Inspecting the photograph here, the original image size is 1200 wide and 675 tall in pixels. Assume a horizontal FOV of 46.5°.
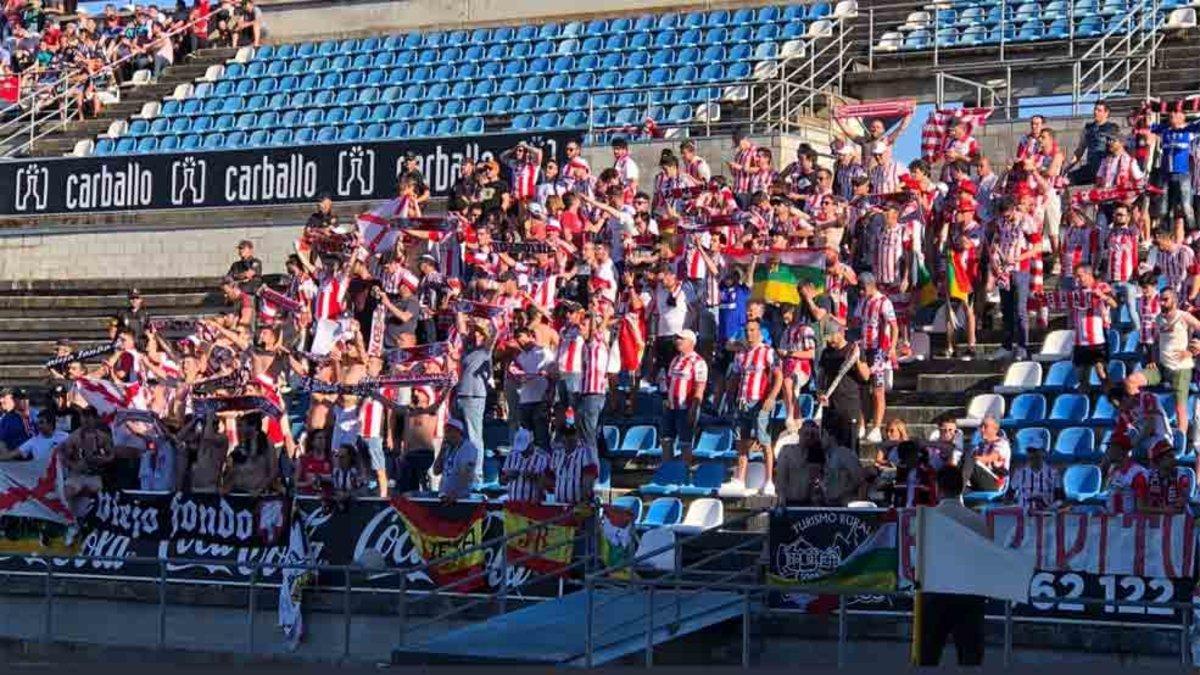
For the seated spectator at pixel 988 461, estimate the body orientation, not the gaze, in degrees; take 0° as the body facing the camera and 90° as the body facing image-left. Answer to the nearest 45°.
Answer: approximately 45°

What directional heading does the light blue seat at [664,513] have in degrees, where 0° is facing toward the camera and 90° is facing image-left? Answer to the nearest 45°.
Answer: approximately 45°

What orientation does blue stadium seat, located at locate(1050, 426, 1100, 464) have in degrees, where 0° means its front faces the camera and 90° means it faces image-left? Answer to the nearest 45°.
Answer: approximately 45°

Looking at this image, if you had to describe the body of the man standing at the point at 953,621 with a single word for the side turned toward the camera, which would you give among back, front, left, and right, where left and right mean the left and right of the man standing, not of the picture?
back

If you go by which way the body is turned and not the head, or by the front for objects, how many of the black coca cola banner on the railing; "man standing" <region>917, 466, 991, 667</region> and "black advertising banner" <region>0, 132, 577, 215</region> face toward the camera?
2

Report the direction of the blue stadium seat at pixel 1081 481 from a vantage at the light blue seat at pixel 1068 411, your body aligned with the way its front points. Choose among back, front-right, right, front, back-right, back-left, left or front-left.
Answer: front-left
